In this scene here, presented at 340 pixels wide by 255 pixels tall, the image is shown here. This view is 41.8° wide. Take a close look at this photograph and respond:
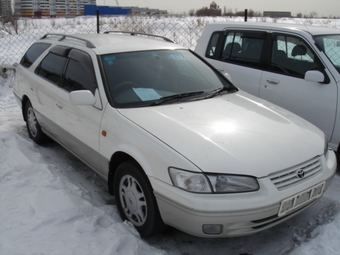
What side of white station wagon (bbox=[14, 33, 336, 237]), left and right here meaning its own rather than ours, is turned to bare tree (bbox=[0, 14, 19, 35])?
back

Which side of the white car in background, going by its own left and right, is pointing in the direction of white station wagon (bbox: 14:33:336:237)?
right

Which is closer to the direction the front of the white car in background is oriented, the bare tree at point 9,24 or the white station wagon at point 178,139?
the white station wagon

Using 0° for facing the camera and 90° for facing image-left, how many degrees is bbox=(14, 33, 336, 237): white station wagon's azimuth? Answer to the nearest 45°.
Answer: approximately 315°

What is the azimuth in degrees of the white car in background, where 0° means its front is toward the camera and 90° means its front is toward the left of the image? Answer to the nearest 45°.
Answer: approximately 315°

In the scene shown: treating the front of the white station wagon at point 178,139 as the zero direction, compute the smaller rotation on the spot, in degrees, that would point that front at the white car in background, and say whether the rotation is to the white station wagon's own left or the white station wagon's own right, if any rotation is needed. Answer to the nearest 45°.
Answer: approximately 90° to the white station wagon's own left
